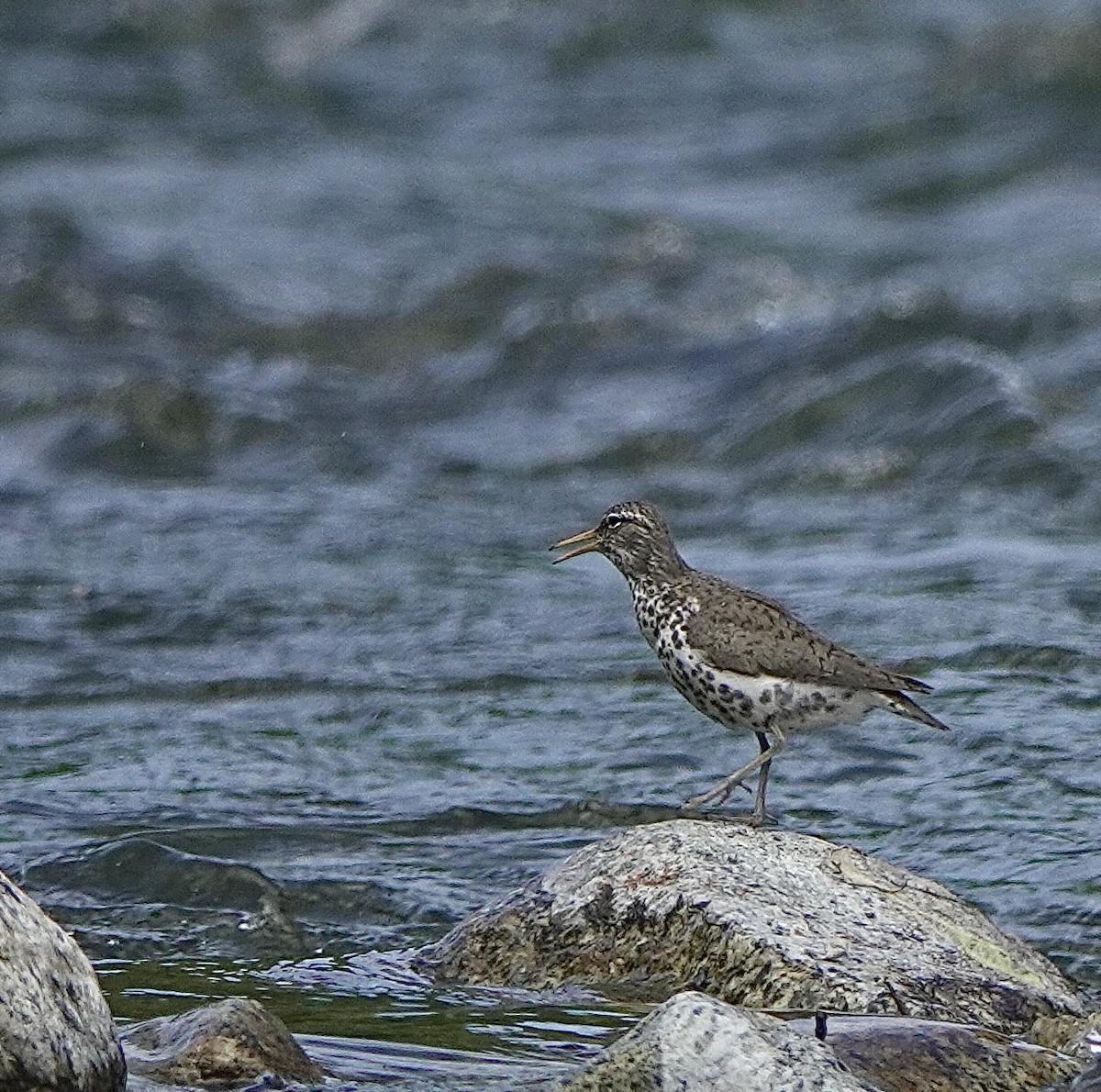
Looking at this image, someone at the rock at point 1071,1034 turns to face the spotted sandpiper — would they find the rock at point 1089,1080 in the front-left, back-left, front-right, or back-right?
back-left

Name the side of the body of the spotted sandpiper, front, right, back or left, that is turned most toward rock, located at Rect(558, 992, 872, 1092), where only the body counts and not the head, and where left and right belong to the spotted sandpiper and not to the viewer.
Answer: left

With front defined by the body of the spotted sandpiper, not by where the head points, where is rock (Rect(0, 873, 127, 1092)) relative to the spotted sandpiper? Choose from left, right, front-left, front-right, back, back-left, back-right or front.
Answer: front-left

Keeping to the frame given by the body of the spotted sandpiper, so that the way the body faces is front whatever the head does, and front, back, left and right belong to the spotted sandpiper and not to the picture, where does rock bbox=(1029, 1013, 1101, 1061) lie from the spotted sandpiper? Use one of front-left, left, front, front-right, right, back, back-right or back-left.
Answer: back-left

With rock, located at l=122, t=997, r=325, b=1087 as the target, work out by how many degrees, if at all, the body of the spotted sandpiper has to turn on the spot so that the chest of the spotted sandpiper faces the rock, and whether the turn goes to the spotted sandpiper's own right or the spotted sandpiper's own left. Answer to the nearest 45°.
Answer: approximately 45° to the spotted sandpiper's own left

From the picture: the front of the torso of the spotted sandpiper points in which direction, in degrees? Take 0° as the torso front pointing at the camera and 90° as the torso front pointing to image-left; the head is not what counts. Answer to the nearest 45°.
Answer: approximately 90°

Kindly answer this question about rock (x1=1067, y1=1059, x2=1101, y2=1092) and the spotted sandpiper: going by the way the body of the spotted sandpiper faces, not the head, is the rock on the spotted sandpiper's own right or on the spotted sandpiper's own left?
on the spotted sandpiper's own left

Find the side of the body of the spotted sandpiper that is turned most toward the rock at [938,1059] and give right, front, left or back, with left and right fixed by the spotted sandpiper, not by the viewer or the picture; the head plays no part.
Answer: left
